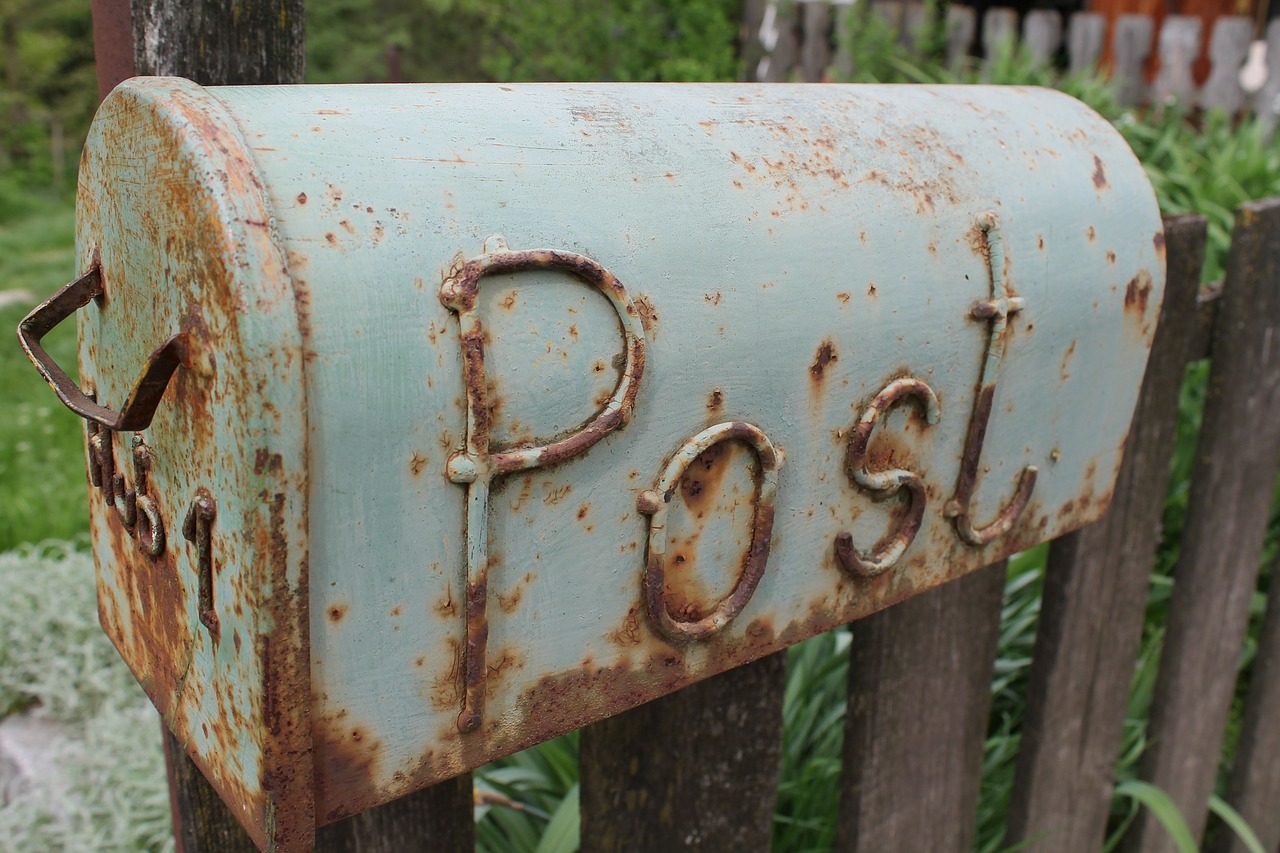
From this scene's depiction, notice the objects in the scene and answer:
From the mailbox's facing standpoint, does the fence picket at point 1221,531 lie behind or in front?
behind

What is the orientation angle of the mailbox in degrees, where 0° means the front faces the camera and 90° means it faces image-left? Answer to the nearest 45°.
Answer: approximately 45°

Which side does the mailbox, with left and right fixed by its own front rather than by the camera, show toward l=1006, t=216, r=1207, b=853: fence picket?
back

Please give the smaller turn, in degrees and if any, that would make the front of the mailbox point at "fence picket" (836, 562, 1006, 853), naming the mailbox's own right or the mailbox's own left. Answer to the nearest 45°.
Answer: approximately 180°
